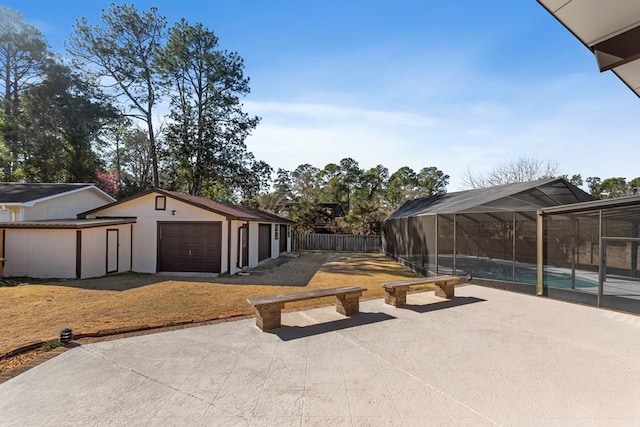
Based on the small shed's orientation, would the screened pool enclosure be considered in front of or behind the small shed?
in front

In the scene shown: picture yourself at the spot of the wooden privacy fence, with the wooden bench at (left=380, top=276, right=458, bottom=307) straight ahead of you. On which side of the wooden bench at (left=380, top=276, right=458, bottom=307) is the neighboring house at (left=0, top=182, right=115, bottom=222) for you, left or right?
right

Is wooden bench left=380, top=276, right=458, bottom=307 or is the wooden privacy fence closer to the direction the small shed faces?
the wooden bench

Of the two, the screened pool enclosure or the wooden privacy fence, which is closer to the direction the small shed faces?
the screened pool enclosure

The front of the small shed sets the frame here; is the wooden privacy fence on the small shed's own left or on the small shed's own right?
on the small shed's own left

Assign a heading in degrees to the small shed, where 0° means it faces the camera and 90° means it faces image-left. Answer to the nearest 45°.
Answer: approximately 315°

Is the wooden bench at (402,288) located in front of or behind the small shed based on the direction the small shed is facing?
in front

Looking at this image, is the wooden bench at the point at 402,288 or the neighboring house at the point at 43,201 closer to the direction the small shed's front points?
the wooden bench

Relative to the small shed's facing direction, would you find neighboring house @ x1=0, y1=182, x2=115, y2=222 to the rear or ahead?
to the rear

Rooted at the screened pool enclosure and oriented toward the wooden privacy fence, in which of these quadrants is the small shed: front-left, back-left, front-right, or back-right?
front-left
